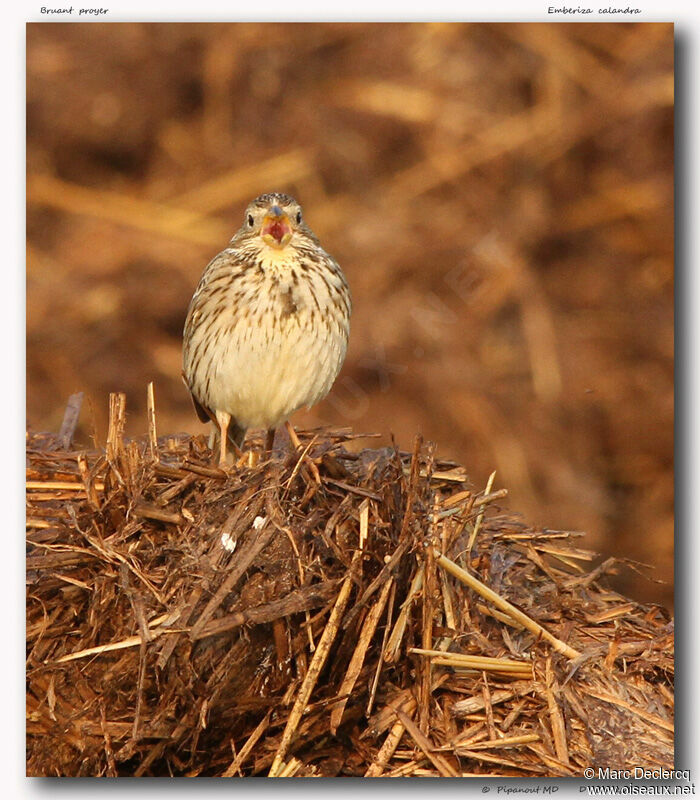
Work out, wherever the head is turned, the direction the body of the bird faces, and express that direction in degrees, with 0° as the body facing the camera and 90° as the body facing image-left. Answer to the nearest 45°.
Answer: approximately 0°
